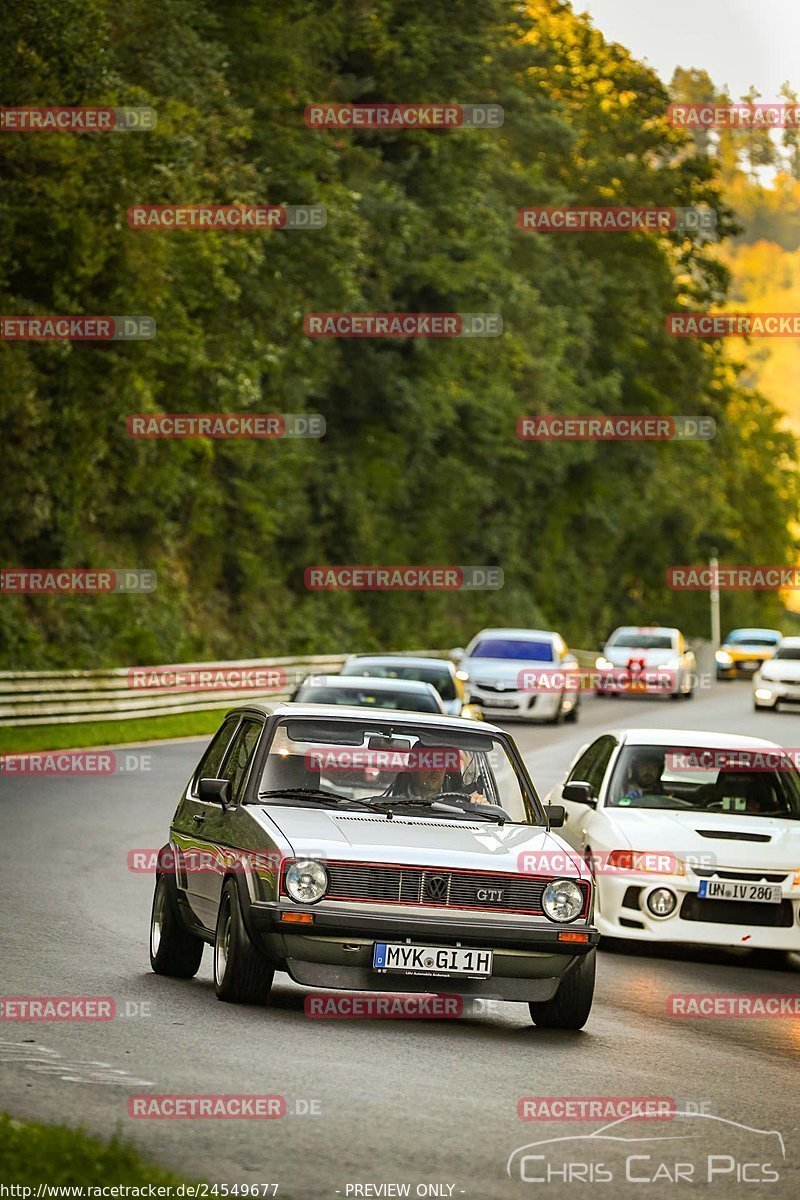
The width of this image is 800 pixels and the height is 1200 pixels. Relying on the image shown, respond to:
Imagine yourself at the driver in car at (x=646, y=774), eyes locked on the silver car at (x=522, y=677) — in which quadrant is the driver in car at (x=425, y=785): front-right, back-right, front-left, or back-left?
back-left

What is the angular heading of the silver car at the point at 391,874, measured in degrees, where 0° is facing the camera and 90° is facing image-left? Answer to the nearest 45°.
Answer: approximately 315°

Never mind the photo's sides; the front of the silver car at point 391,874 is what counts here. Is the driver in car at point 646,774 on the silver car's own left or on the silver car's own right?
on the silver car's own left

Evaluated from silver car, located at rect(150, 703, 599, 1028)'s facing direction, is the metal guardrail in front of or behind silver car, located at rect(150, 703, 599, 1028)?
behind

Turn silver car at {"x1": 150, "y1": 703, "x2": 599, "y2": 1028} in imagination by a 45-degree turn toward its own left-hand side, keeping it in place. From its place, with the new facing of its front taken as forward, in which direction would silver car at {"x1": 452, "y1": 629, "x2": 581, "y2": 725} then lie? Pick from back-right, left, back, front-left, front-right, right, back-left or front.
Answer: left
